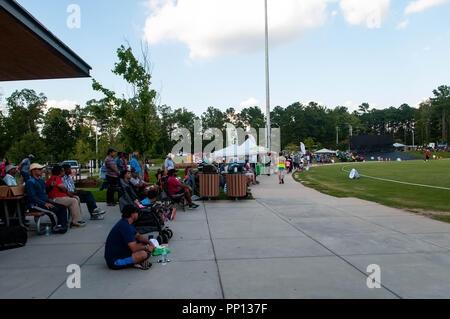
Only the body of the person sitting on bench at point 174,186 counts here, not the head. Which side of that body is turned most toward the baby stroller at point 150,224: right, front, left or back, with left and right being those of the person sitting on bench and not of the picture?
right

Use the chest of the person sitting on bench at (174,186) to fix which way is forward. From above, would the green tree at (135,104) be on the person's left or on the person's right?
on the person's left

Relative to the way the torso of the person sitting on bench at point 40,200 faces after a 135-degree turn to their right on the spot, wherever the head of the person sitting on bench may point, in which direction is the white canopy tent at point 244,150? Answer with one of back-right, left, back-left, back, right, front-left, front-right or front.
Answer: back

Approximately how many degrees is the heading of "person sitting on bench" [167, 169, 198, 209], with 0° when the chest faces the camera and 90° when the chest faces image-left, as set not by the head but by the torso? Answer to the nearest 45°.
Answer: approximately 270°

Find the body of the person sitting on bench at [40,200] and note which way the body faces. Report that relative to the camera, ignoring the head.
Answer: to the viewer's right

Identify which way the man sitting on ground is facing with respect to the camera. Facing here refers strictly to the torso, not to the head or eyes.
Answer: to the viewer's right

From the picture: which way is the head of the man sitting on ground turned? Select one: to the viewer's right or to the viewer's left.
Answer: to the viewer's right

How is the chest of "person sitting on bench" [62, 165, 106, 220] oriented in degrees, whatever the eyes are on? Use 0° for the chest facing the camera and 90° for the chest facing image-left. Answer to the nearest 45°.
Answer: approximately 270°

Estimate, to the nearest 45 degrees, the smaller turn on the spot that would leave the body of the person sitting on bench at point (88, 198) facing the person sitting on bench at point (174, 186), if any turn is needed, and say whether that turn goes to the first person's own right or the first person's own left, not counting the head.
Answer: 0° — they already face them

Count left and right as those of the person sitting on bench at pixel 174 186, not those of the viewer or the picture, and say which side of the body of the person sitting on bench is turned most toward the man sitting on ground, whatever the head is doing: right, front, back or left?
right

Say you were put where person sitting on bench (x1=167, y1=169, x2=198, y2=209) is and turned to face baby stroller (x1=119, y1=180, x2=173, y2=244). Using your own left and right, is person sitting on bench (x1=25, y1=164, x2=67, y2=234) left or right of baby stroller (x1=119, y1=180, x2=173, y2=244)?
right
